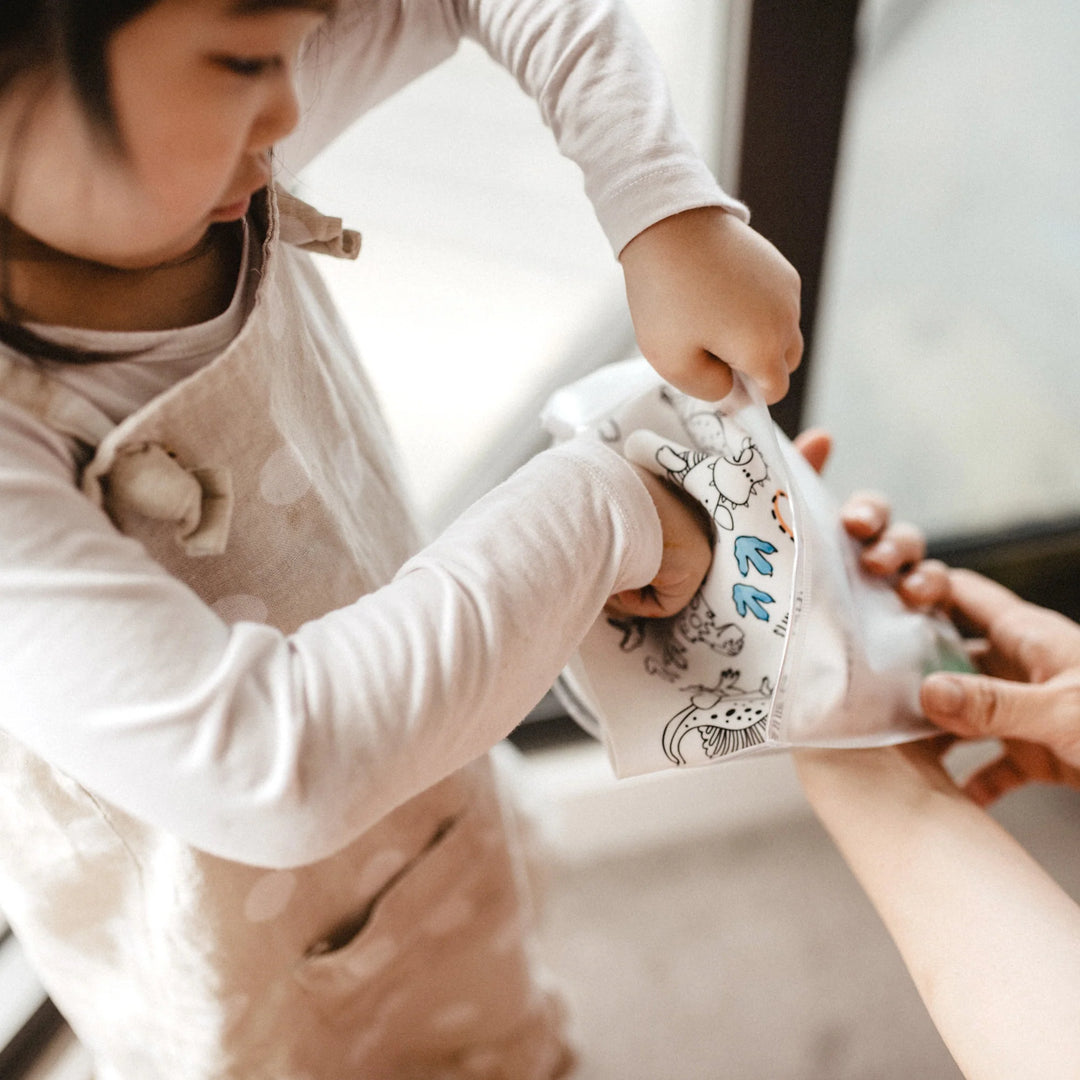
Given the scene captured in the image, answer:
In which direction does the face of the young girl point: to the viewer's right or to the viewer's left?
to the viewer's right

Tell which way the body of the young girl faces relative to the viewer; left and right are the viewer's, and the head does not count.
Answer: facing the viewer and to the right of the viewer
